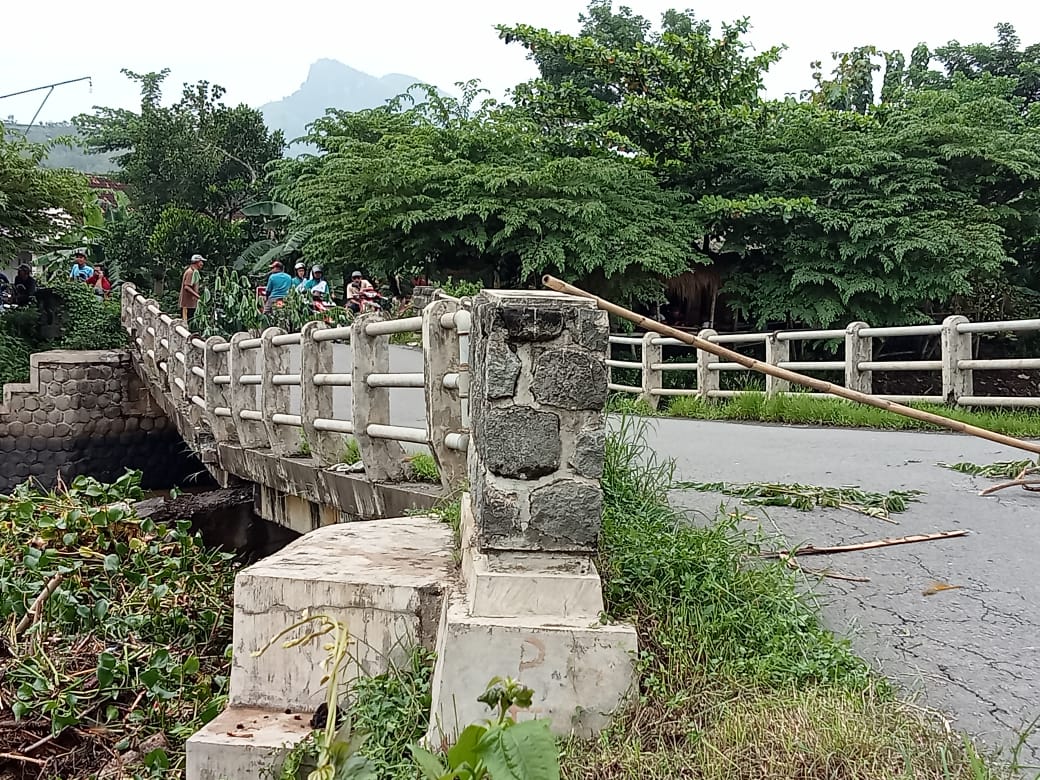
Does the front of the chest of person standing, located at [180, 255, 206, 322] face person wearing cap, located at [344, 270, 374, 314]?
yes

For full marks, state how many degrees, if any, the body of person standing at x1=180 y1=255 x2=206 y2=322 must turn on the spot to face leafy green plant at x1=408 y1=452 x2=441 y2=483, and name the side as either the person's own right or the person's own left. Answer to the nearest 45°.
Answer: approximately 90° to the person's own right

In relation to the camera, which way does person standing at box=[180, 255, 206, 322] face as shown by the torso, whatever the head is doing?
to the viewer's right

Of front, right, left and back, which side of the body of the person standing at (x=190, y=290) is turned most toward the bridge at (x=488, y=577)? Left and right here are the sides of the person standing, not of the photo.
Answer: right

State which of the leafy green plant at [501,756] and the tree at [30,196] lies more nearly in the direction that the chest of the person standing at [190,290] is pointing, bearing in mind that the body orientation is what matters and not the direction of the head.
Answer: the leafy green plant

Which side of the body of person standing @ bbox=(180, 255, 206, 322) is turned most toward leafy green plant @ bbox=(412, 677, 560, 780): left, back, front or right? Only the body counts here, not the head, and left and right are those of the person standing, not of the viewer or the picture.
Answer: right

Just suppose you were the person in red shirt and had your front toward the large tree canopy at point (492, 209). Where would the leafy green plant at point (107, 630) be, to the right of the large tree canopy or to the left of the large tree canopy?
right

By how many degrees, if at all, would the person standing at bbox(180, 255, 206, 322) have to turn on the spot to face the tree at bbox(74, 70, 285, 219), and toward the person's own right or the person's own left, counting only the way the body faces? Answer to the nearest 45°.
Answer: approximately 90° to the person's own left
